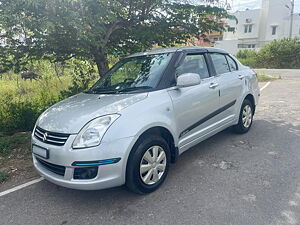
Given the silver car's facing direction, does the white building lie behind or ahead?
behind

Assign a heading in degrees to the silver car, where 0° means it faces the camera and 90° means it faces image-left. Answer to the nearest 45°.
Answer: approximately 45°

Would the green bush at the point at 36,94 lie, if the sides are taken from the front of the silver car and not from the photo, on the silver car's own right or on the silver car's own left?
on the silver car's own right
